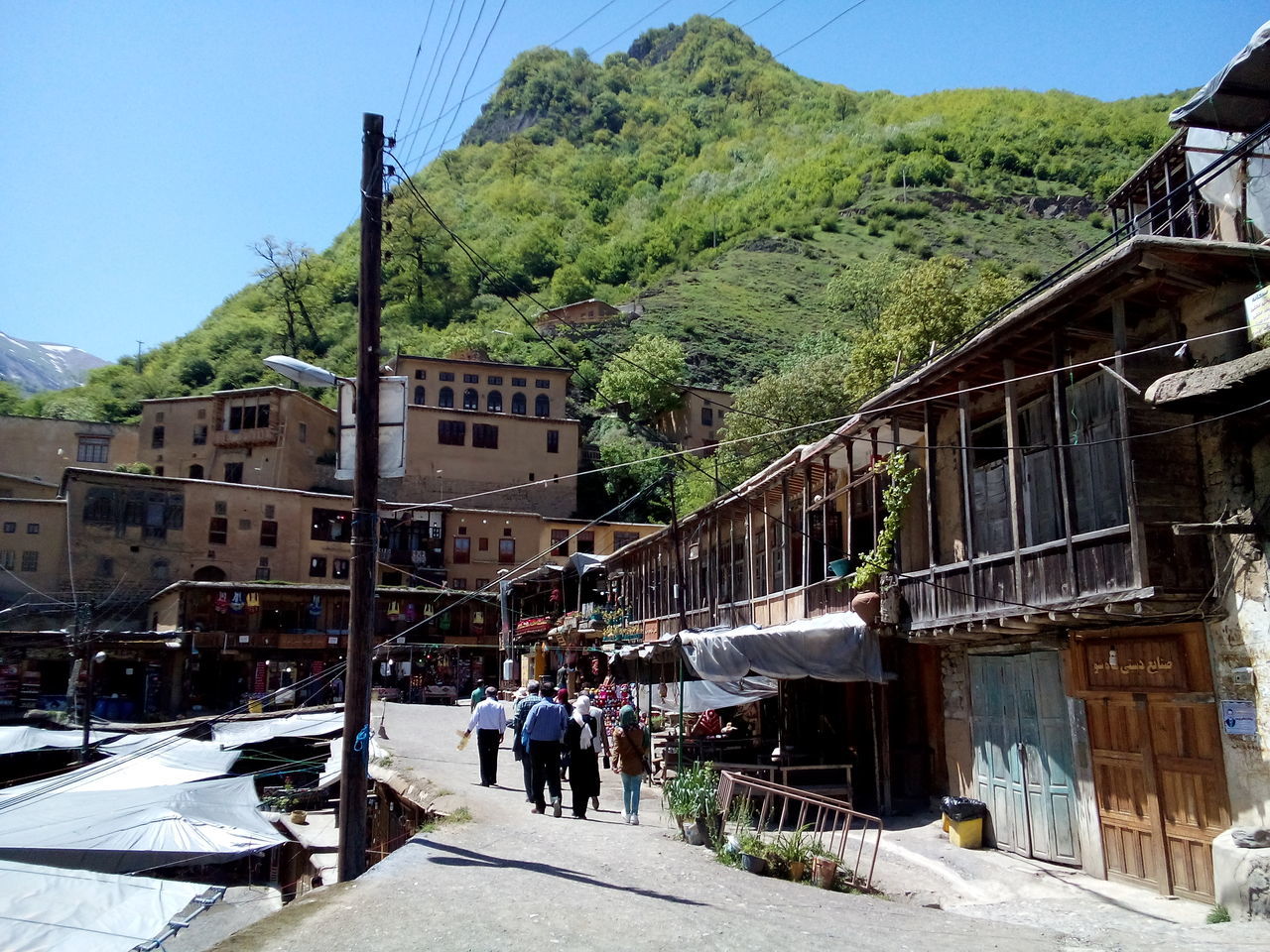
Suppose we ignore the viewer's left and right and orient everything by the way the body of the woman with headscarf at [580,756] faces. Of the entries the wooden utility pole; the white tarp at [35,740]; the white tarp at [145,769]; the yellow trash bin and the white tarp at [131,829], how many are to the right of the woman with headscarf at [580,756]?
1

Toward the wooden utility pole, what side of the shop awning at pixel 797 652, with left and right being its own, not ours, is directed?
front

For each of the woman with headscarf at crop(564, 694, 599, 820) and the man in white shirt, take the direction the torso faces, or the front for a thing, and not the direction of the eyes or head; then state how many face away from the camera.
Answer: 2

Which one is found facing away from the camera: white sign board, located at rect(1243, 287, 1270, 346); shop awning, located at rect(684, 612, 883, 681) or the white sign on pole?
the white sign on pole

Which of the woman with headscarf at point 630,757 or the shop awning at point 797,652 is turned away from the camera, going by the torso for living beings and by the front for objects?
the woman with headscarf

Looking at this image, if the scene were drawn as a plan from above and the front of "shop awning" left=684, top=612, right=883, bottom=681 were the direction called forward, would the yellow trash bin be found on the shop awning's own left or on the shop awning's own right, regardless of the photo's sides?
on the shop awning's own left

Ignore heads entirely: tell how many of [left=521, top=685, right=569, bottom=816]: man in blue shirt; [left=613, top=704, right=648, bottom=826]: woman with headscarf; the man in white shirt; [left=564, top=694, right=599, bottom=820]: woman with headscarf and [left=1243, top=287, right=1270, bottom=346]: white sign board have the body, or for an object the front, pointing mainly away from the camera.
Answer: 4

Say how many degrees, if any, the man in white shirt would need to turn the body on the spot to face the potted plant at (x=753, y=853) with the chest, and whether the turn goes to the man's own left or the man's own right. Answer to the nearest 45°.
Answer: approximately 135° to the man's own right

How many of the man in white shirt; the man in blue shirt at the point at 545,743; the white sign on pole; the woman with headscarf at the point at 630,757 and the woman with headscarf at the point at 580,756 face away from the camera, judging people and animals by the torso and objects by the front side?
5

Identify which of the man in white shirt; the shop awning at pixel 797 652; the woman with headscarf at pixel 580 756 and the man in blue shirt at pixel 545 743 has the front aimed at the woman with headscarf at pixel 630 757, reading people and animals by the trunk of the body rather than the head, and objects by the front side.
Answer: the shop awning

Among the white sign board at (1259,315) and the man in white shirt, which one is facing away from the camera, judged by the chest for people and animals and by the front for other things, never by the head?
the man in white shirt

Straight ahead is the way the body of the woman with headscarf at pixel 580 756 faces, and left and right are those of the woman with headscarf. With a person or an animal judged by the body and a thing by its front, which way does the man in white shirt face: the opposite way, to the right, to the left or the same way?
the same way

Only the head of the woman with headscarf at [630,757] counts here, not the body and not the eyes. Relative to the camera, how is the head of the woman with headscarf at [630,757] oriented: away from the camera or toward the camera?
away from the camera

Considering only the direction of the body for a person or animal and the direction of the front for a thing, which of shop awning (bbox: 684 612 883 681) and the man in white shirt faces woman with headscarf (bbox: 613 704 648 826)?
the shop awning

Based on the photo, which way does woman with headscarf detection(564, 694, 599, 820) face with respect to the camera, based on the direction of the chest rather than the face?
away from the camera

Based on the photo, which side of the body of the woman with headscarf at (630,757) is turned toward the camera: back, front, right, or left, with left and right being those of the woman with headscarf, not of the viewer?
back

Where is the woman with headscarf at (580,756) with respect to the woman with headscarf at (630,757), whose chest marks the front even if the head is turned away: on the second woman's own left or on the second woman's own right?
on the second woman's own left

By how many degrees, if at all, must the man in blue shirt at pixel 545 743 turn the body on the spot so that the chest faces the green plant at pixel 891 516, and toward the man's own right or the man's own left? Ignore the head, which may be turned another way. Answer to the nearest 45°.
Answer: approximately 90° to the man's own right

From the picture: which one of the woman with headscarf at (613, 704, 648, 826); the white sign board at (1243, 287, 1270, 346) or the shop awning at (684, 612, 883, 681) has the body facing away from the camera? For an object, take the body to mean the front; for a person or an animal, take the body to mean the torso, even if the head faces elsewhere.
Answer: the woman with headscarf
